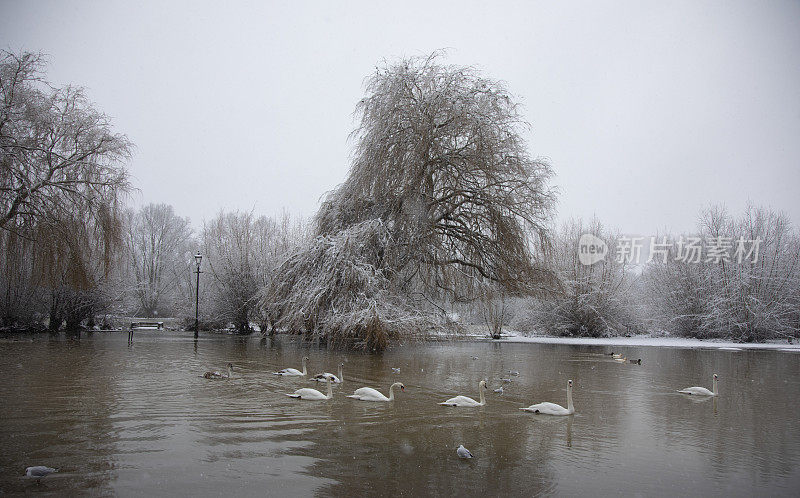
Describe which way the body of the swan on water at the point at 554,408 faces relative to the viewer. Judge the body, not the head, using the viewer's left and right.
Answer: facing to the right of the viewer

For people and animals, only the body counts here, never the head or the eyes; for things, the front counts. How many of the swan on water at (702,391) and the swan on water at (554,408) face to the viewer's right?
2

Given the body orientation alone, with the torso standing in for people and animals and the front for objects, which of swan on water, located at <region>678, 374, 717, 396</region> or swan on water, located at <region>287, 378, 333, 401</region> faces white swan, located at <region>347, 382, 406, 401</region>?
swan on water, located at <region>287, 378, 333, 401</region>

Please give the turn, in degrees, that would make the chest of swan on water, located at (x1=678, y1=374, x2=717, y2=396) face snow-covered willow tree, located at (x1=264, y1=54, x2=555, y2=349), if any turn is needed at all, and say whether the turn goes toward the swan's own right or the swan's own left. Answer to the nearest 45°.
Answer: approximately 135° to the swan's own left

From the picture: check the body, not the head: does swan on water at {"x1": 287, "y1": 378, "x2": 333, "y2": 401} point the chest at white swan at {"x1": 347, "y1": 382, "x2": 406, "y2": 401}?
yes

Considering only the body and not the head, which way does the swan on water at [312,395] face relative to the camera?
to the viewer's right

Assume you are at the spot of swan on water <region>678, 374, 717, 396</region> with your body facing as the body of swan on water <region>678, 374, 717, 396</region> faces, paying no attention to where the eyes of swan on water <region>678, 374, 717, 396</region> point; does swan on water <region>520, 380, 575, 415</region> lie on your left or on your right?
on your right

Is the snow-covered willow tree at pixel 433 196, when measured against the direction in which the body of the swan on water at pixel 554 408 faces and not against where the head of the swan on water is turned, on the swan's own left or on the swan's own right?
on the swan's own left

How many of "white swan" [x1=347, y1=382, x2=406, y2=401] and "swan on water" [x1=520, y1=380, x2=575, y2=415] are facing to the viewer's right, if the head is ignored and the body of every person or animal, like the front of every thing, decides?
2

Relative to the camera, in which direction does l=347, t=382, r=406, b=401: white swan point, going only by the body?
to the viewer's right

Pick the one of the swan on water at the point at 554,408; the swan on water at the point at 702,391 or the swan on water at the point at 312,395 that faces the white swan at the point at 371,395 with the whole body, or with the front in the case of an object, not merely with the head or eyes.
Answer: the swan on water at the point at 312,395

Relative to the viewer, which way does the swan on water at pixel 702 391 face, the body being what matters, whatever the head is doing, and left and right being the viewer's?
facing to the right of the viewer
